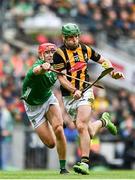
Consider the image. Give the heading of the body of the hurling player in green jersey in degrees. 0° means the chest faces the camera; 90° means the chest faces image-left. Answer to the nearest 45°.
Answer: approximately 315°
